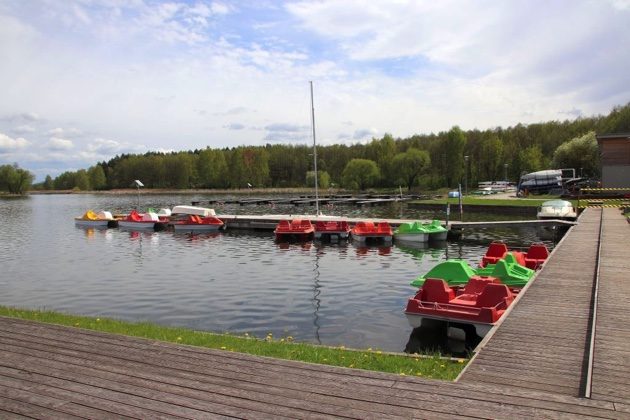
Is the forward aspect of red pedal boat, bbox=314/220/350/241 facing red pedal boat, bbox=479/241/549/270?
no

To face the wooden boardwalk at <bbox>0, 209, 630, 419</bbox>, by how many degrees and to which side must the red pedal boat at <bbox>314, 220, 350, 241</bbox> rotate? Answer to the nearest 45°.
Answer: approximately 180°

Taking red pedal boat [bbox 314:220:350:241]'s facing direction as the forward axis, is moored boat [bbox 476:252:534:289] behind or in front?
behind

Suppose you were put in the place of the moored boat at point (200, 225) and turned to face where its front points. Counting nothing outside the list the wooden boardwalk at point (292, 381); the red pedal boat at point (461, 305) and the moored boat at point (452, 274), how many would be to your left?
3

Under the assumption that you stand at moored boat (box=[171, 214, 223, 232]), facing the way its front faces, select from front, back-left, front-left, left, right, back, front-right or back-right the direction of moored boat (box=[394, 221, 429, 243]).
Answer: back-left

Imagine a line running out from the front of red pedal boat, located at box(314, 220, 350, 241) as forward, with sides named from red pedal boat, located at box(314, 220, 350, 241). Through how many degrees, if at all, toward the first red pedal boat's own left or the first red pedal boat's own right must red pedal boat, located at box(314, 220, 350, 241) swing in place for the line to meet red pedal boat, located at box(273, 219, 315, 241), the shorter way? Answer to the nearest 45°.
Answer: approximately 90° to the first red pedal boat's own left

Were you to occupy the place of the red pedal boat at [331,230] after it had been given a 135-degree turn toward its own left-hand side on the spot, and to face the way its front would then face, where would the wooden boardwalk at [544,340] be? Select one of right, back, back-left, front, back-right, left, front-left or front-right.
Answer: front-left

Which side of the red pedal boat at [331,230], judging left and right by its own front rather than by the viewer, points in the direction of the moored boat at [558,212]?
right

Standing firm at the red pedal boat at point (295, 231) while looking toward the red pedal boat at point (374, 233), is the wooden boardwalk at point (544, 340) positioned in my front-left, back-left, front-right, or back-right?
front-right

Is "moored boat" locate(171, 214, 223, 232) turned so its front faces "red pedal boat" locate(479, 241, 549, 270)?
no

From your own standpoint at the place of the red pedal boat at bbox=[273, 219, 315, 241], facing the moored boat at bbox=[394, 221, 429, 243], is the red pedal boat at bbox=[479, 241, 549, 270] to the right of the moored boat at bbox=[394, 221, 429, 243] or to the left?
right

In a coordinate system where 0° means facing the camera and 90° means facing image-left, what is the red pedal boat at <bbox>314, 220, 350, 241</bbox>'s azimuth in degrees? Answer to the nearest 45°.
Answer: approximately 180°

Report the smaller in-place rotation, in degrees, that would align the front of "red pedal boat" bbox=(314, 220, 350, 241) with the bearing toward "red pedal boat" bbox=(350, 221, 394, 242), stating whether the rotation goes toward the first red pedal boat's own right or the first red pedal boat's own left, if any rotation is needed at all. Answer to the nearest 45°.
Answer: approximately 135° to the first red pedal boat's own right

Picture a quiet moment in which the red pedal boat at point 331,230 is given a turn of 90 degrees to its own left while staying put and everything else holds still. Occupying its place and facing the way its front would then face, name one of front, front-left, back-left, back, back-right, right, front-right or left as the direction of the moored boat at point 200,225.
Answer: front-right
